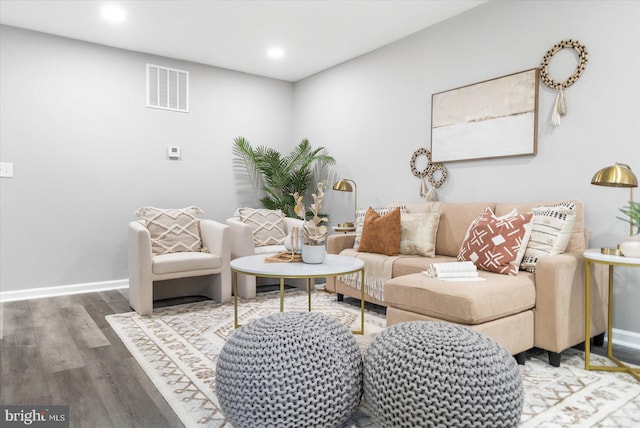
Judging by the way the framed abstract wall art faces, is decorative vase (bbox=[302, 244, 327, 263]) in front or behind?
in front

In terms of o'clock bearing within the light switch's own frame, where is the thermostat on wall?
The thermostat on wall is roughly at 9 o'clock from the light switch.

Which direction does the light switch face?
toward the camera

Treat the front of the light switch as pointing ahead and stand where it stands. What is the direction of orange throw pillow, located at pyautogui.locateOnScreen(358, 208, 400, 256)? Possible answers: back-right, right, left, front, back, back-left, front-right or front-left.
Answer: front-left

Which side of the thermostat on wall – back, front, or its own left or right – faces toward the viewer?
front

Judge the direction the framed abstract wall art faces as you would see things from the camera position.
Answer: facing the viewer and to the left of the viewer

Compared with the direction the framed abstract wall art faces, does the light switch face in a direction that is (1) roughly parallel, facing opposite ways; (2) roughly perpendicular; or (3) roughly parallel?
roughly perpendicular

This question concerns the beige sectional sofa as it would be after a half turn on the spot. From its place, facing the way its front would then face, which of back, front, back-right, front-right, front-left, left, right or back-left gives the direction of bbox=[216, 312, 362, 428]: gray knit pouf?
back

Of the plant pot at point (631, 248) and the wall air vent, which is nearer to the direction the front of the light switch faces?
the plant pot

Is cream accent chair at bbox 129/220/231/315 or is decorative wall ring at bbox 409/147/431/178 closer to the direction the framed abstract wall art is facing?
the cream accent chair

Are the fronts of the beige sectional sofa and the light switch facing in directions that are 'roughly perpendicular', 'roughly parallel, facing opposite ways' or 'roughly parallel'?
roughly perpendicular

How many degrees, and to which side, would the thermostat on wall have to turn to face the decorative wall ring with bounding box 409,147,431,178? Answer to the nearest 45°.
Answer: approximately 45° to its left

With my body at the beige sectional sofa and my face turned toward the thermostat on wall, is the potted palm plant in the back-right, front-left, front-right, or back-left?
front-right
